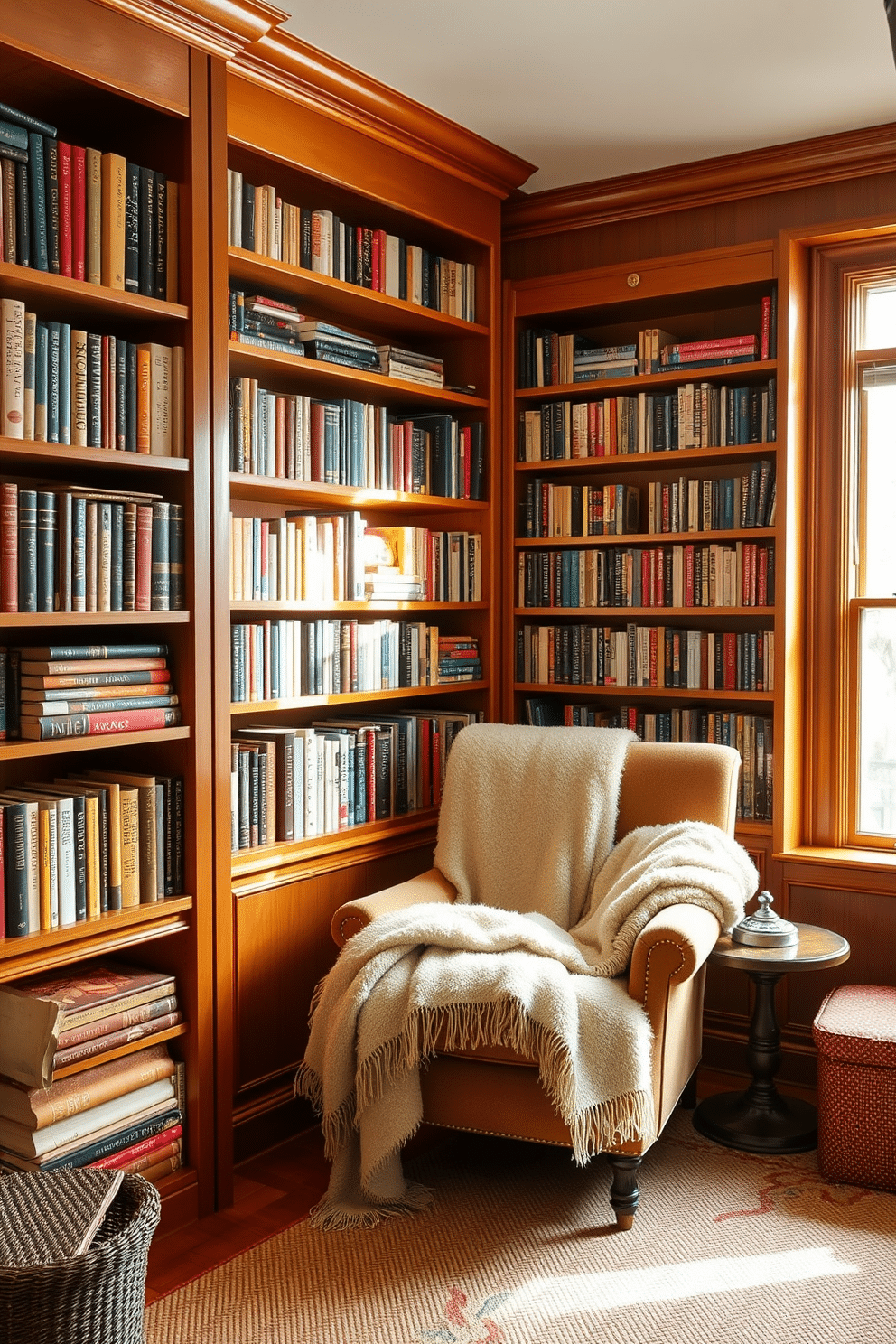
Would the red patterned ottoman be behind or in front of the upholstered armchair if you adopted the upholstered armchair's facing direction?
behind

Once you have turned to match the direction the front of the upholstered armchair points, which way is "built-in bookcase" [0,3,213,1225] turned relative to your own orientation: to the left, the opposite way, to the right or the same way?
to the left

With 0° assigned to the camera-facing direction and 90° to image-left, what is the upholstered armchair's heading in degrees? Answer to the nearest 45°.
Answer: approximately 45°

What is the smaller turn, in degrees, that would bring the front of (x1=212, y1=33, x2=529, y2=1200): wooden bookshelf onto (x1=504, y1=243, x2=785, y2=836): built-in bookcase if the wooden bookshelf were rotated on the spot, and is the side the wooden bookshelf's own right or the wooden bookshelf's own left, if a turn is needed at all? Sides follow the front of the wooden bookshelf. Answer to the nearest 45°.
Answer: approximately 90° to the wooden bookshelf's own left

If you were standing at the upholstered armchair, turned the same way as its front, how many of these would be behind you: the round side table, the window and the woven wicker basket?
2

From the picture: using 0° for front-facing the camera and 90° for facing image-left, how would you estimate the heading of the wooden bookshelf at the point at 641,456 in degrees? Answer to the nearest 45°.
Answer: approximately 45°
